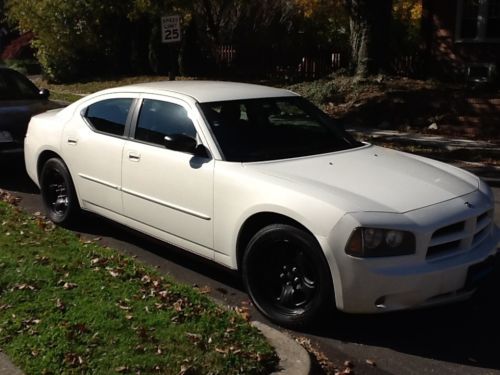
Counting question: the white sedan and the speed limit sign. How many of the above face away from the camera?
0

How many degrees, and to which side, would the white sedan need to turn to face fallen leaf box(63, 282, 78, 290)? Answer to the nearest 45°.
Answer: approximately 135° to its right

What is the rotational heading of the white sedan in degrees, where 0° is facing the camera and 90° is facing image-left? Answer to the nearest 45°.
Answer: approximately 315°

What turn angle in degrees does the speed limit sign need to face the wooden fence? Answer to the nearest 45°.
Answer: approximately 135° to its left

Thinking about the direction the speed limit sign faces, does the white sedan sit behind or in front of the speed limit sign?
in front

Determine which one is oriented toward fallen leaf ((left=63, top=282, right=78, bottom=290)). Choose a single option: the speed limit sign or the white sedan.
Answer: the speed limit sign

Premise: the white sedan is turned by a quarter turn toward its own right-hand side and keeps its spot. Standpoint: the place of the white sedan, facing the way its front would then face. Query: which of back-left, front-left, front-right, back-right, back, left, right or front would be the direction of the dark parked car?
right

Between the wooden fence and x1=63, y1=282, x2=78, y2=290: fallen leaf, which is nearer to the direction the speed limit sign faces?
the fallen leaf

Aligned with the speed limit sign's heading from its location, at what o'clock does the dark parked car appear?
The dark parked car is roughly at 1 o'clock from the speed limit sign.

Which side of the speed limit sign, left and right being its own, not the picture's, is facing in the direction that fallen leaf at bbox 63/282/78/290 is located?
front

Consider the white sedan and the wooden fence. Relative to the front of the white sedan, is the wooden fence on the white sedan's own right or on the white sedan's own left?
on the white sedan's own left

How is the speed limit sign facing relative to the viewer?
toward the camera
